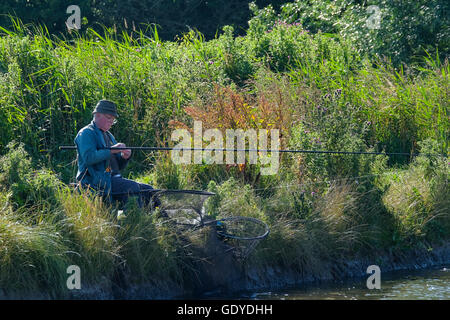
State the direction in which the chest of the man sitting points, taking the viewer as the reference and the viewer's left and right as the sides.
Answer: facing the viewer and to the right of the viewer
